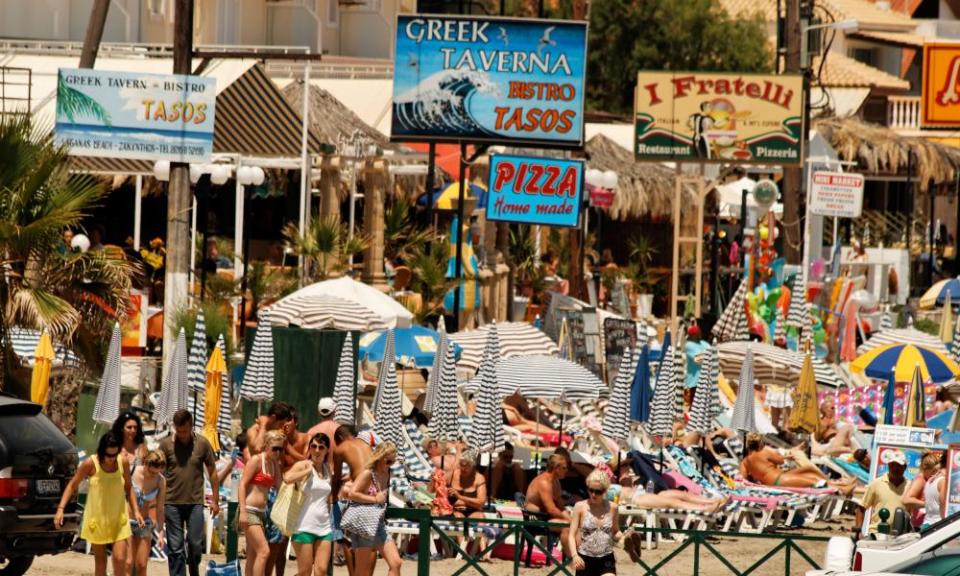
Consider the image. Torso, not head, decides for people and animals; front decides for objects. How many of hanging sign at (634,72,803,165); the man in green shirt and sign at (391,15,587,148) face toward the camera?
3

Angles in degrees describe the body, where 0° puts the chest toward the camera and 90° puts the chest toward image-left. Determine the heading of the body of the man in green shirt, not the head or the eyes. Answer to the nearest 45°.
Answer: approximately 0°

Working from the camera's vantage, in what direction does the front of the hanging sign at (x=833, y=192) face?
facing the viewer

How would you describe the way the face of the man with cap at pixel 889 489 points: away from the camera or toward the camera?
toward the camera

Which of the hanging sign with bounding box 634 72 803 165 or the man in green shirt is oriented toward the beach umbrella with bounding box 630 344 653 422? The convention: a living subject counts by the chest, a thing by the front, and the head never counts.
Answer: the hanging sign

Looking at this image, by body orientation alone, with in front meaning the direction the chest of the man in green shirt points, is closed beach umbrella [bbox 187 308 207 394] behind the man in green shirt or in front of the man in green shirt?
behind

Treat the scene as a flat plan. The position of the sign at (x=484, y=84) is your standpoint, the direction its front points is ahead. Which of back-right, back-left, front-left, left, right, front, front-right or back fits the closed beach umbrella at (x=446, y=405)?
front

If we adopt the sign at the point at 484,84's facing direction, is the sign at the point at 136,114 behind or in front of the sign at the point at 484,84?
in front

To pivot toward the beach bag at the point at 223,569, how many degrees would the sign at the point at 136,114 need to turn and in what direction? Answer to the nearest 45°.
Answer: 0° — it already faces it

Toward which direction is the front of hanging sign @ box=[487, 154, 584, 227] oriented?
toward the camera

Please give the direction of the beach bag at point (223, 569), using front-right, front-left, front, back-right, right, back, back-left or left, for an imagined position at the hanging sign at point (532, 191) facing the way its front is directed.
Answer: front

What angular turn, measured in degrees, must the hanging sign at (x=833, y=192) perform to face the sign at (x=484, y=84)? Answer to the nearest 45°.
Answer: approximately 45° to its right

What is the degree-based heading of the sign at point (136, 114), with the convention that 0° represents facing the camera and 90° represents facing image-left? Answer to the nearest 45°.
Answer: approximately 0°

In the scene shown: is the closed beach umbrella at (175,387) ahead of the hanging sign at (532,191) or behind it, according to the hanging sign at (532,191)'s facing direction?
ahead

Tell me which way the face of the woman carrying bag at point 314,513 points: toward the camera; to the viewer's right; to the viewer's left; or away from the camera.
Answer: toward the camera

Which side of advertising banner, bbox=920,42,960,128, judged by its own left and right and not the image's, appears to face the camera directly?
front
